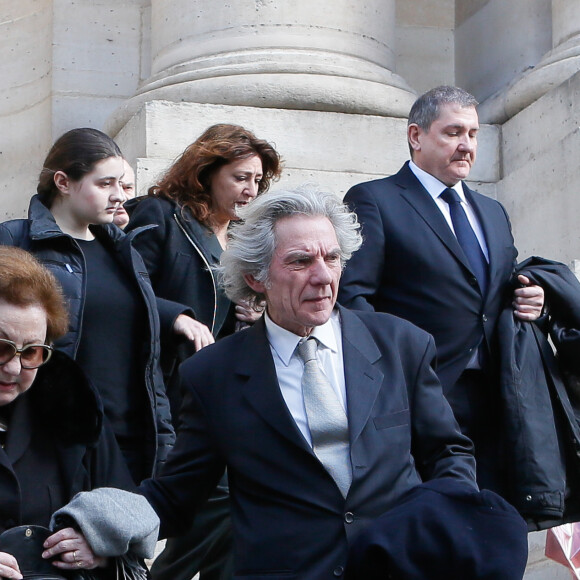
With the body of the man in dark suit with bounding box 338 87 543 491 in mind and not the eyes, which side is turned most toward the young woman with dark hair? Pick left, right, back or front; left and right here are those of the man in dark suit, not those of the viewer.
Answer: right

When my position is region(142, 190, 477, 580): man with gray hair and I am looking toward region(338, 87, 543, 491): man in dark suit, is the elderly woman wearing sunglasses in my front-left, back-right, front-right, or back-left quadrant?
back-left

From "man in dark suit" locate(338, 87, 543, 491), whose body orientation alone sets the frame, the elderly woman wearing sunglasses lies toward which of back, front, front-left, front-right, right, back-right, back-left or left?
right

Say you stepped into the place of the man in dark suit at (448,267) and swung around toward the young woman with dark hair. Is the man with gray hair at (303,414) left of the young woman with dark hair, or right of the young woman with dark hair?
left

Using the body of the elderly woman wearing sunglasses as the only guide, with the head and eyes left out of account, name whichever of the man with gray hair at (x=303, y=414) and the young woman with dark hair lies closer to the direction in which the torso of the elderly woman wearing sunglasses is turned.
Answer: the man with gray hair

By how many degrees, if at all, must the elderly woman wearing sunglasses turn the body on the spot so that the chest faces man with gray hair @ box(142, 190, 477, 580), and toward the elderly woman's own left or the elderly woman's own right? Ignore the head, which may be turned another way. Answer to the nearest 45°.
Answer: approximately 90° to the elderly woman's own left

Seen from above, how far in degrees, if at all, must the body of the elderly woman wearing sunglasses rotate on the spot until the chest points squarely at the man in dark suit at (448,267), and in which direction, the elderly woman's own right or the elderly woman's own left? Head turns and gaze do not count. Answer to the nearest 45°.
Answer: approximately 135° to the elderly woman's own left
